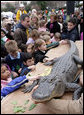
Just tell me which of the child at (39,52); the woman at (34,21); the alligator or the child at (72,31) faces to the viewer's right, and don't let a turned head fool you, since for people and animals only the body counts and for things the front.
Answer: the child at (39,52)

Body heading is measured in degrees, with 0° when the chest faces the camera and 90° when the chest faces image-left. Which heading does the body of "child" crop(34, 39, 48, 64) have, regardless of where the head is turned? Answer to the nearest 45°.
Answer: approximately 270°

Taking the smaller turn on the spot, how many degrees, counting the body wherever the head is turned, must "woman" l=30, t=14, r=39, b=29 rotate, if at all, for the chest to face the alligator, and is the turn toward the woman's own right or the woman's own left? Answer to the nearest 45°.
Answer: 0° — they already face it

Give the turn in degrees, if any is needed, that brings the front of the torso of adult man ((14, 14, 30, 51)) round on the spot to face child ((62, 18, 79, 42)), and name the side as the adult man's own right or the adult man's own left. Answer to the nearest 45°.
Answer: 0° — they already face them

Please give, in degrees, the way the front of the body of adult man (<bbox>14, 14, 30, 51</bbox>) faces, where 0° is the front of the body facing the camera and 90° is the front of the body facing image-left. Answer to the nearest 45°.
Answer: approximately 270°
